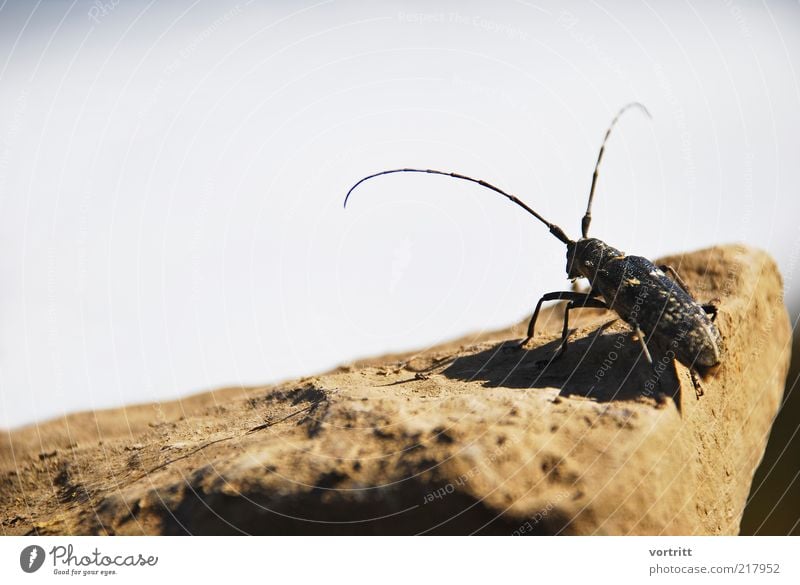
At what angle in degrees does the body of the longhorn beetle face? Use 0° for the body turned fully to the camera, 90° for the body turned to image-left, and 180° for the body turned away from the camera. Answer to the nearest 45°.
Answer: approximately 135°
